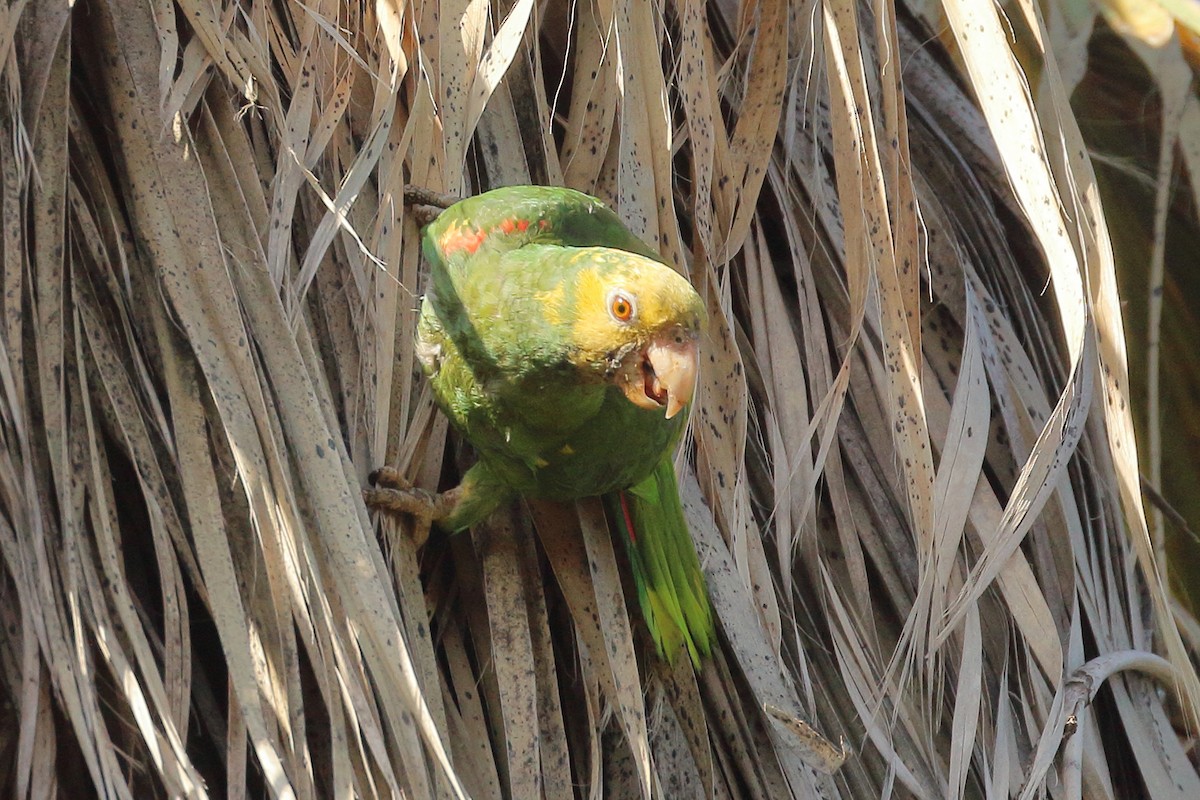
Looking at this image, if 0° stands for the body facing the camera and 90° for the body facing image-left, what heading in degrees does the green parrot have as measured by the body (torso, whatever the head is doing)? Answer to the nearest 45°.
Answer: approximately 315°
